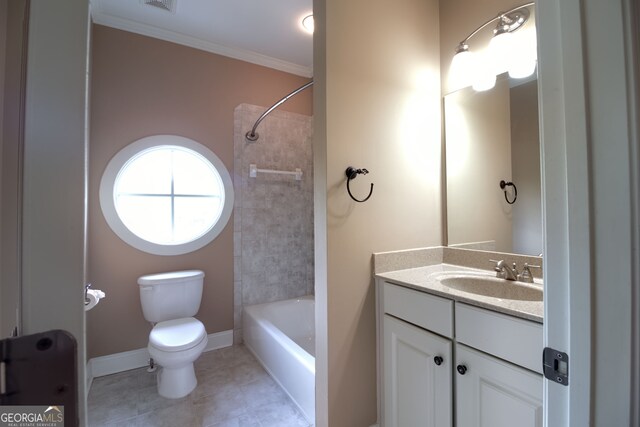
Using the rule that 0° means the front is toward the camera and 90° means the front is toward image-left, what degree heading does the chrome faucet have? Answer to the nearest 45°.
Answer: approximately 45°

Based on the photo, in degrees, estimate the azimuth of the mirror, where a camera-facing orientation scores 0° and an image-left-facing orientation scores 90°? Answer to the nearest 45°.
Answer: approximately 45°

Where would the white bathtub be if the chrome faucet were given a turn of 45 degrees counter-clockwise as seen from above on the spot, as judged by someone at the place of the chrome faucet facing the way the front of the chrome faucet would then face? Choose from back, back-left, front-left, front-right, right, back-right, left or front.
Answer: right

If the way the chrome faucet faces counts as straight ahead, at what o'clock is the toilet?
The toilet is roughly at 1 o'clock from the chrome faucet.

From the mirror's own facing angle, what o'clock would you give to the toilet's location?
The toilet is roughly at 1 o'clock from the mirror.

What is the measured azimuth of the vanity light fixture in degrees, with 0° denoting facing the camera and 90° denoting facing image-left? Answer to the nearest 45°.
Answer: approximately 45°
